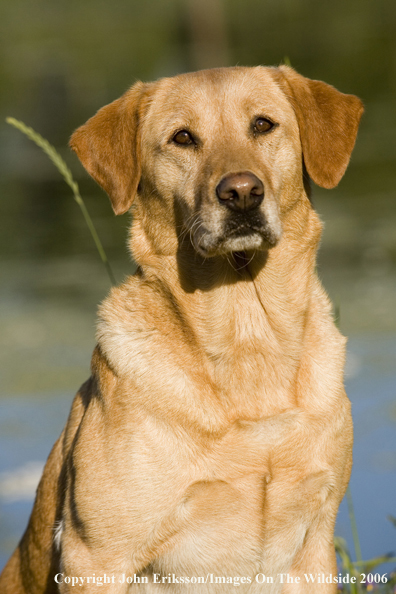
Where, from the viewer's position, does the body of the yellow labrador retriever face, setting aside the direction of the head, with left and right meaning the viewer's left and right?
facing the viewer and to the right of the viewer
